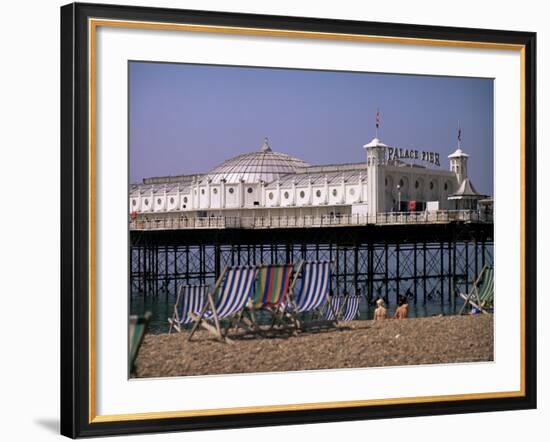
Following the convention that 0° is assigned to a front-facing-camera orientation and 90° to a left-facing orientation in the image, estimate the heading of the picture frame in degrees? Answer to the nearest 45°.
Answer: approximately 315°
